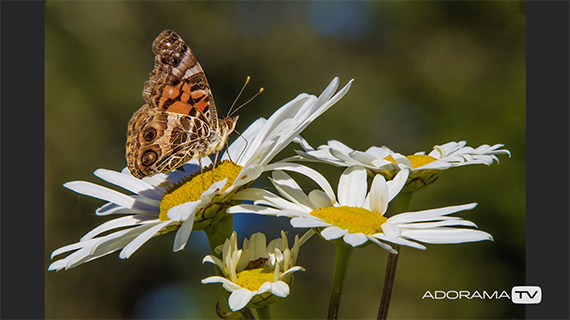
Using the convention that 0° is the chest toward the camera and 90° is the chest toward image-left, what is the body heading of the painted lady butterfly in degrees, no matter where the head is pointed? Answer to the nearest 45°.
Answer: approximately 270°
